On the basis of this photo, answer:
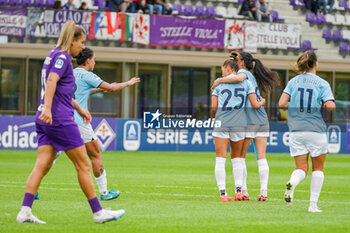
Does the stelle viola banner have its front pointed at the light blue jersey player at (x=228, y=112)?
yes

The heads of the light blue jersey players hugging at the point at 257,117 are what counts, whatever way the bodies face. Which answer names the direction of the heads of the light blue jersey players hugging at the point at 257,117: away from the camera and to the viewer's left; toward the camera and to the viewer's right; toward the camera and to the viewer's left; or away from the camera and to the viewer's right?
away from the camera and to the viewer's left

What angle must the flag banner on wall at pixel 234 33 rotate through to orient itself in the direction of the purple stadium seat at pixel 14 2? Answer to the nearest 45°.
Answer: approximately 90° to its right

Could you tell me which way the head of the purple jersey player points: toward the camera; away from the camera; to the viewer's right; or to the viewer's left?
to the viewer's right

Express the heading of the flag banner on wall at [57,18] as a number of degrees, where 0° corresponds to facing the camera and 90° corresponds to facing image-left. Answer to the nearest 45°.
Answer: approximately 0°

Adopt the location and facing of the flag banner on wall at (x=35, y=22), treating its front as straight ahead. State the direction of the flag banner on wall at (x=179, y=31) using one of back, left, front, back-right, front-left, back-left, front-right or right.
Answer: left

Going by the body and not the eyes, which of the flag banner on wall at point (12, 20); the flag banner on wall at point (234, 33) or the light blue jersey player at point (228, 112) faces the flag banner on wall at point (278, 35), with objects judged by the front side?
the light blue jersey player

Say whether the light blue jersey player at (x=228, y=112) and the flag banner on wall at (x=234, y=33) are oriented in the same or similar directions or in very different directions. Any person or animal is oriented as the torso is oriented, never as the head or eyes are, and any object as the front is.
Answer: very different directions

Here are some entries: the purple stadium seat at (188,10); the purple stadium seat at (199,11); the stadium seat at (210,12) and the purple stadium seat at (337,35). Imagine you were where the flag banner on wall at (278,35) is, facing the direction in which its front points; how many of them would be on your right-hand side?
3
